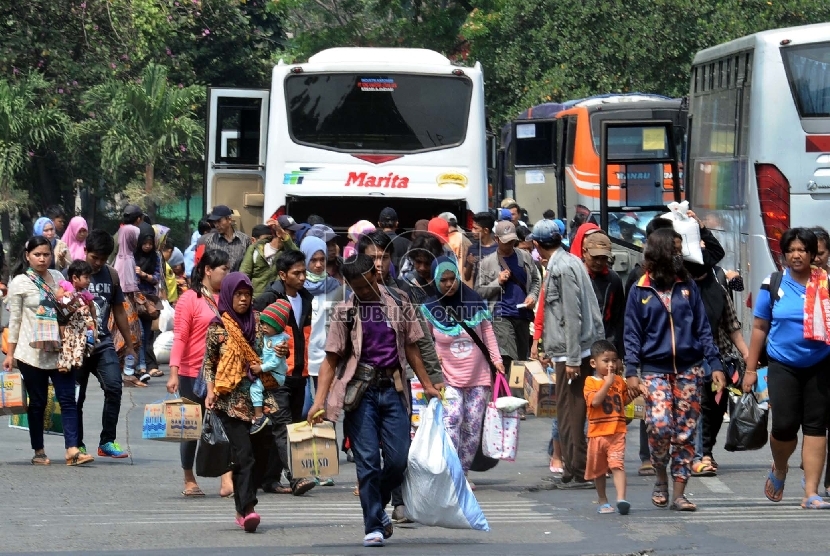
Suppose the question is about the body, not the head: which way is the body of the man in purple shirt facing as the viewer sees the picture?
toward the camera

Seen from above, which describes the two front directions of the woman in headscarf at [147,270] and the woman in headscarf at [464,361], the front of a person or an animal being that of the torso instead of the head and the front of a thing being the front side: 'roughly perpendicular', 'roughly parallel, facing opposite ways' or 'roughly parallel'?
roughly parallel

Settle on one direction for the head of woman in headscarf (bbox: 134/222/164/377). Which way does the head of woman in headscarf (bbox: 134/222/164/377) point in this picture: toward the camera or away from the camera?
toward the camera

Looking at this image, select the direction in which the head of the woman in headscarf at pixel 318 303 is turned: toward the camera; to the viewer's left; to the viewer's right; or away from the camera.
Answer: toward the camera

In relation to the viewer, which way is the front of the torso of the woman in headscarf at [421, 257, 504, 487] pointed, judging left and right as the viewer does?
facing the viewer

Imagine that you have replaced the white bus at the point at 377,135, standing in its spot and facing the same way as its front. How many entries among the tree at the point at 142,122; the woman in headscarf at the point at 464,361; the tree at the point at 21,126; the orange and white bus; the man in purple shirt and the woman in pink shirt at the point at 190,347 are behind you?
3

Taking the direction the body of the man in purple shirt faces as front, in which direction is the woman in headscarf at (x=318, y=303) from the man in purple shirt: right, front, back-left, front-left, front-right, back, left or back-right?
back

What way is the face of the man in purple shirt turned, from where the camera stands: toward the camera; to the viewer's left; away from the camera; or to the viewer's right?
toward the camera

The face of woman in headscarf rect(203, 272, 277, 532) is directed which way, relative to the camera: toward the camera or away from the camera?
toward the camera

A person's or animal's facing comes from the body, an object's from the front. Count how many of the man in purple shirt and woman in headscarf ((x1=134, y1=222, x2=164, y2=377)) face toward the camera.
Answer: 2

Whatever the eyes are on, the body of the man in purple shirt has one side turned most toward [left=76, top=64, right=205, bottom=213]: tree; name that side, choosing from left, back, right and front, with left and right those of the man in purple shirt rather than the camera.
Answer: back

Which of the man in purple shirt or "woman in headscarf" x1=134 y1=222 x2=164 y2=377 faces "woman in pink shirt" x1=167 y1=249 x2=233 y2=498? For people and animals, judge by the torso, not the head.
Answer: the woman in headscarf
